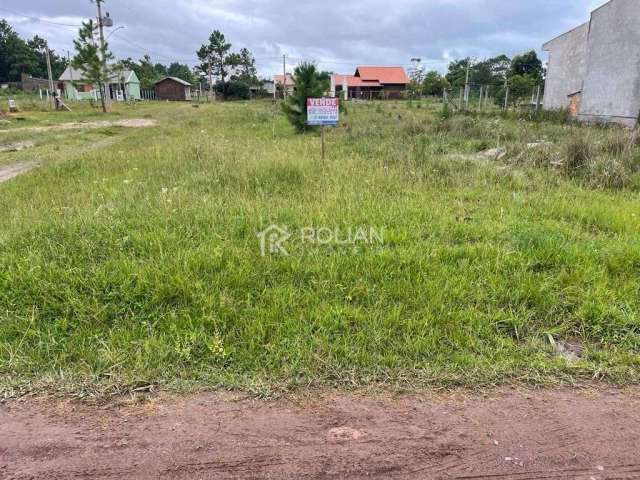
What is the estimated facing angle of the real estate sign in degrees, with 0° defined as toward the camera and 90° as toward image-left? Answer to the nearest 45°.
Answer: approximately 0°

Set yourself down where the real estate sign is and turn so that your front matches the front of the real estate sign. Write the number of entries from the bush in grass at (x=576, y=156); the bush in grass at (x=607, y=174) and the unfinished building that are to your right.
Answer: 0

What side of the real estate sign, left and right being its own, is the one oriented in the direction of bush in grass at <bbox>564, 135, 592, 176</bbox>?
left

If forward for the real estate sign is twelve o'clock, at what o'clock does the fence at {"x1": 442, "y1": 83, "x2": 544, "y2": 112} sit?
The fence is roughly at 7 o'clock from the real estate sign.

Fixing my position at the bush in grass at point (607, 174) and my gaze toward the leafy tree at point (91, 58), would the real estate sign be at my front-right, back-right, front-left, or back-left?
front-left

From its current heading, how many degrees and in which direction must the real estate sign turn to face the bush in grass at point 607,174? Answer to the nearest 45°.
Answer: approximately 90° to its left

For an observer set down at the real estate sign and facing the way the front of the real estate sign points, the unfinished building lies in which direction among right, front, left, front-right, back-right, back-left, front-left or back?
back-left

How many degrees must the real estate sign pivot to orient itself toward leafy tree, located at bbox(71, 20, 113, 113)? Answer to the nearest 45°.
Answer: approximately 135° to its right

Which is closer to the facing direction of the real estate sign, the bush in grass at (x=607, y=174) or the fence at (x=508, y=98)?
the bush in grass
